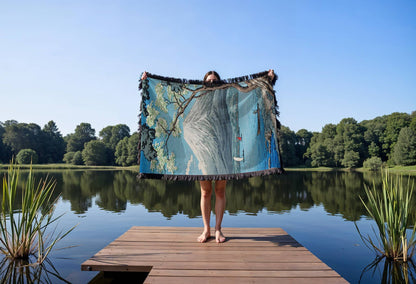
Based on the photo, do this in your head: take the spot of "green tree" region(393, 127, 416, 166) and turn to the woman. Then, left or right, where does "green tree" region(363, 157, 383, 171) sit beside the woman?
right

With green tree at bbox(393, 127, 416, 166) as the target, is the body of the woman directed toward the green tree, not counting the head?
no

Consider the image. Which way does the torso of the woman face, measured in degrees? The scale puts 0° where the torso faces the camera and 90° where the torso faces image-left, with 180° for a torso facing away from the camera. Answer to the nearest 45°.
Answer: approximately 0°

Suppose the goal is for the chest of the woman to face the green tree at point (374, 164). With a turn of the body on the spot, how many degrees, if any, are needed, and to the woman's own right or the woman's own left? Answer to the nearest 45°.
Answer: approximately 135° to the woman's own left
